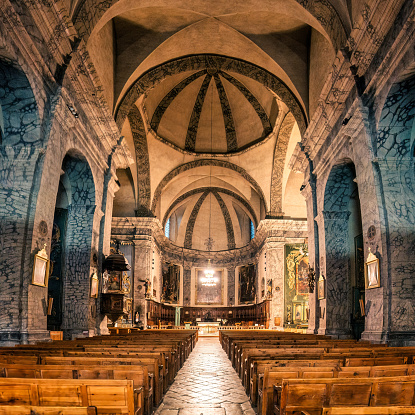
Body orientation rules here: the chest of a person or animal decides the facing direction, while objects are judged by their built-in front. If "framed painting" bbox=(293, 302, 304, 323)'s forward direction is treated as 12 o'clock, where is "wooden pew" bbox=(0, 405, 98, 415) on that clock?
The wooden pew is roughly at 12 o'clock from the framed painting.

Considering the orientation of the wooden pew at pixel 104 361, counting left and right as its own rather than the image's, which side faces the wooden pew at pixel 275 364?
right

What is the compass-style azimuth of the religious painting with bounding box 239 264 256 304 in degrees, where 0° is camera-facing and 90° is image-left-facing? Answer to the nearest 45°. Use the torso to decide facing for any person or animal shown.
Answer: approximately 45°

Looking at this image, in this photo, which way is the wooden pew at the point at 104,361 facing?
away from the camera

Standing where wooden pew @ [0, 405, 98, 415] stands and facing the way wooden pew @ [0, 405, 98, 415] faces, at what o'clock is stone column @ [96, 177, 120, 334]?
The stone column is roughly at 12 o'clock from the wooden pew.

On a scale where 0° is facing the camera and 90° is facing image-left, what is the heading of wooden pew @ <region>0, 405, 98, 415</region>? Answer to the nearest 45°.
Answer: approximately 180°

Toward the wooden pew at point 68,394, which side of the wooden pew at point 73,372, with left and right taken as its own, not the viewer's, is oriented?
back

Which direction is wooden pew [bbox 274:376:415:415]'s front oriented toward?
away from the camera

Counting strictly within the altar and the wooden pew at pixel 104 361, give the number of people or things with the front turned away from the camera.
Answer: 1
